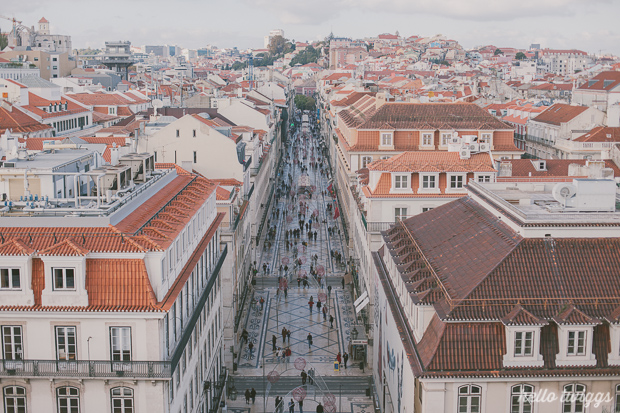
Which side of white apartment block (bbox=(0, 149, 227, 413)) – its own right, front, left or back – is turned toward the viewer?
front

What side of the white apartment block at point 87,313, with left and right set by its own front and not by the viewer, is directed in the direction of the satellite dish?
left
